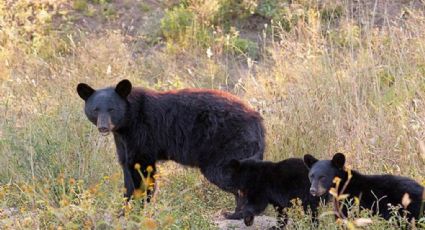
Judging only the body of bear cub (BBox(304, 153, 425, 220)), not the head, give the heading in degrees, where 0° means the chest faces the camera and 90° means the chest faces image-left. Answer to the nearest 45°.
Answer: approximately 90°

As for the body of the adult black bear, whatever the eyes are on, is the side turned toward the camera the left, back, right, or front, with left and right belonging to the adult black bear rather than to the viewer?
left

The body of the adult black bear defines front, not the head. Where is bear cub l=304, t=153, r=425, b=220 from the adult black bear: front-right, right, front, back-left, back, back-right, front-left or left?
back-left
